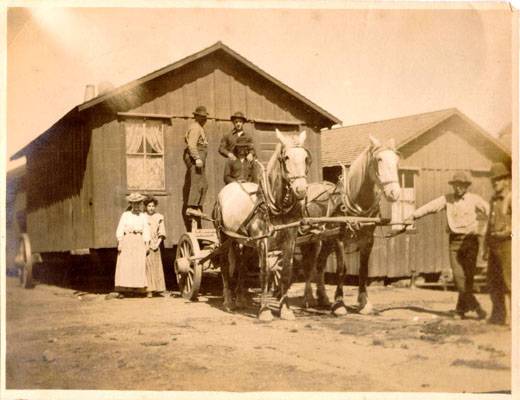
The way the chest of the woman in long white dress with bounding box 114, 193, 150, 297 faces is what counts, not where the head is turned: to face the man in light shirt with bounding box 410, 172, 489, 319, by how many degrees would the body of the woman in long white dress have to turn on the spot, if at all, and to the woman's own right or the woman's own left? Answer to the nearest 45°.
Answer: approximately 45° to the woman's own left

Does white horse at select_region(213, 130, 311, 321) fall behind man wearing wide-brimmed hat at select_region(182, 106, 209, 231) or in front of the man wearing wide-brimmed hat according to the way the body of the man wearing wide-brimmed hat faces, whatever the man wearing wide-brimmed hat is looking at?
in front

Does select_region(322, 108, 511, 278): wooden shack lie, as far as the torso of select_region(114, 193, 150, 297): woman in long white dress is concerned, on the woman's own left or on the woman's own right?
on the woman's own left
